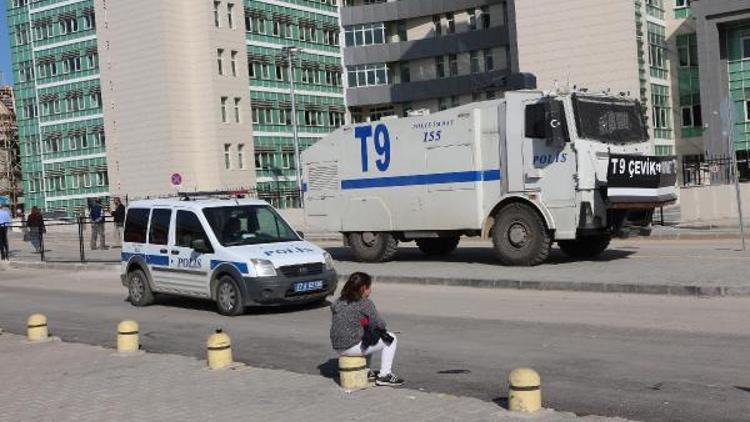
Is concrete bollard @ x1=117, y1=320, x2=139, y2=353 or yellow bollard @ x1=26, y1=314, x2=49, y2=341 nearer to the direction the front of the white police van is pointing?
the concrete bollard

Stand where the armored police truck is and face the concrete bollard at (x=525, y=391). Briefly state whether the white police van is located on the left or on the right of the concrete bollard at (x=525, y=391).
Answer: right

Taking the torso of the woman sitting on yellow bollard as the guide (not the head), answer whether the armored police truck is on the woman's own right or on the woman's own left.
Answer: on the woman's own left

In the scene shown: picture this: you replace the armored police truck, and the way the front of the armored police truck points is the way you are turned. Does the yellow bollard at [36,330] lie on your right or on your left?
on your right

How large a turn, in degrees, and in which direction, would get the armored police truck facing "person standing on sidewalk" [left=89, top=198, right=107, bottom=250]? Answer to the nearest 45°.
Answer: approximately 180°

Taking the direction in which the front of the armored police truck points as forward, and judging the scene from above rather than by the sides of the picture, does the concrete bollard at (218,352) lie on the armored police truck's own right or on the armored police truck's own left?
on the armored police truck's own right

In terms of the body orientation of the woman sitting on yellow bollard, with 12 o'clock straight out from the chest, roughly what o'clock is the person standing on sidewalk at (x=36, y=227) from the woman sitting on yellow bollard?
The person standing on sidewalk is roughly at 8 o'clock from the woman sitting on yellow bollard.

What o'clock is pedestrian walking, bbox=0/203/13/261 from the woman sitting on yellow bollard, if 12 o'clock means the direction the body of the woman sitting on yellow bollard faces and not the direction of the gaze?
The pedestrian walking is roughly at 8 o'clock from the woman sitting on yellow bollard.

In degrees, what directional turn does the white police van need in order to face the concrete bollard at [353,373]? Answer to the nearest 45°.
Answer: approximately 45° to its right

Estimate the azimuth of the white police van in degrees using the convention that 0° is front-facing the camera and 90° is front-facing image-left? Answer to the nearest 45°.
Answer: approximately 315°

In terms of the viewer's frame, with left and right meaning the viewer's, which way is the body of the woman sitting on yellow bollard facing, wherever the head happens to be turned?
facing to the right of the viewer

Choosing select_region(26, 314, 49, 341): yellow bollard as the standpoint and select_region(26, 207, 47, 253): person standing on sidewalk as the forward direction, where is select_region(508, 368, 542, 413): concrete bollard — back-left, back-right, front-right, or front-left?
back-right

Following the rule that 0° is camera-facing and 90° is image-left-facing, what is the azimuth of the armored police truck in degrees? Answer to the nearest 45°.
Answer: approximately 315°
